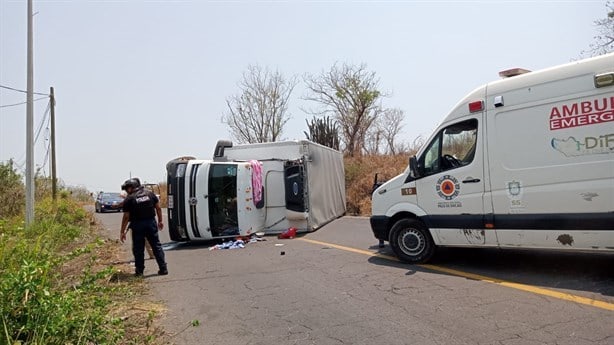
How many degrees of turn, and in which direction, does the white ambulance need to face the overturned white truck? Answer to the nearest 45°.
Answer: approximately 45° to its right

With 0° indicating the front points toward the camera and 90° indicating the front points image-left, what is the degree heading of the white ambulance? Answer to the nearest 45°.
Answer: approximately 90°

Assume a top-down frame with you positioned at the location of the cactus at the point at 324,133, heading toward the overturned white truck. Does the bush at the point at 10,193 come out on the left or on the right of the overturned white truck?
right

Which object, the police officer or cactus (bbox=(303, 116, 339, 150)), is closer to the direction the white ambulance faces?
the police officer

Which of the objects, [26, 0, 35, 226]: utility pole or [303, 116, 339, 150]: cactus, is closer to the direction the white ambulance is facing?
the utility pole

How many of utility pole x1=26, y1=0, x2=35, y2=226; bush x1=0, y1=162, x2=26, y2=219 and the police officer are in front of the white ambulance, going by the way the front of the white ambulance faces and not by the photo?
3

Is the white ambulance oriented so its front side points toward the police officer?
yes
